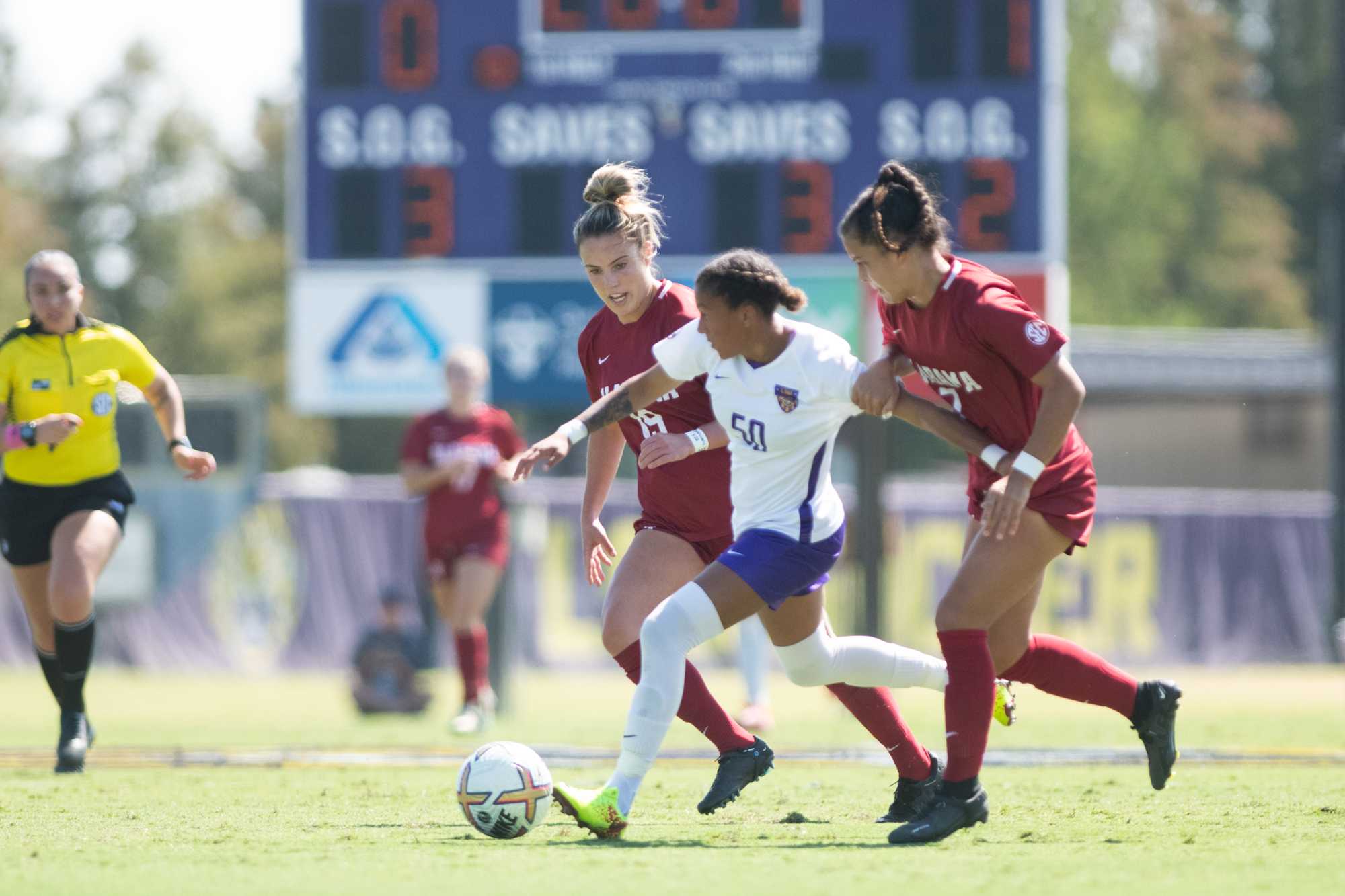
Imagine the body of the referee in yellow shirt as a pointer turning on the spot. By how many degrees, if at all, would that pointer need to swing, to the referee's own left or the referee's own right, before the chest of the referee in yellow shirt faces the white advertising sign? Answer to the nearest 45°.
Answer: approximately 180°

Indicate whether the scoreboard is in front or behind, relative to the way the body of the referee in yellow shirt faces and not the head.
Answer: behind

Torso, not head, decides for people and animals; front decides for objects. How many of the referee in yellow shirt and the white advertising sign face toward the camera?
2

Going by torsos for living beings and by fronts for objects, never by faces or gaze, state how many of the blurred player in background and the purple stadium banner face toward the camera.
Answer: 2

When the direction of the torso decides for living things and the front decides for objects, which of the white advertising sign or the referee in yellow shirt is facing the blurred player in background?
the white advertising sign

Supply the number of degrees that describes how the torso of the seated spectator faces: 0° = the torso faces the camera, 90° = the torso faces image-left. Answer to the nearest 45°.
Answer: approximately 0°

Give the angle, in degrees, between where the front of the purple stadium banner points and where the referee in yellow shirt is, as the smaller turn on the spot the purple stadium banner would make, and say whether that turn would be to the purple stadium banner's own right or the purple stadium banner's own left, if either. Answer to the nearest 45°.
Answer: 0° — it already faces them
